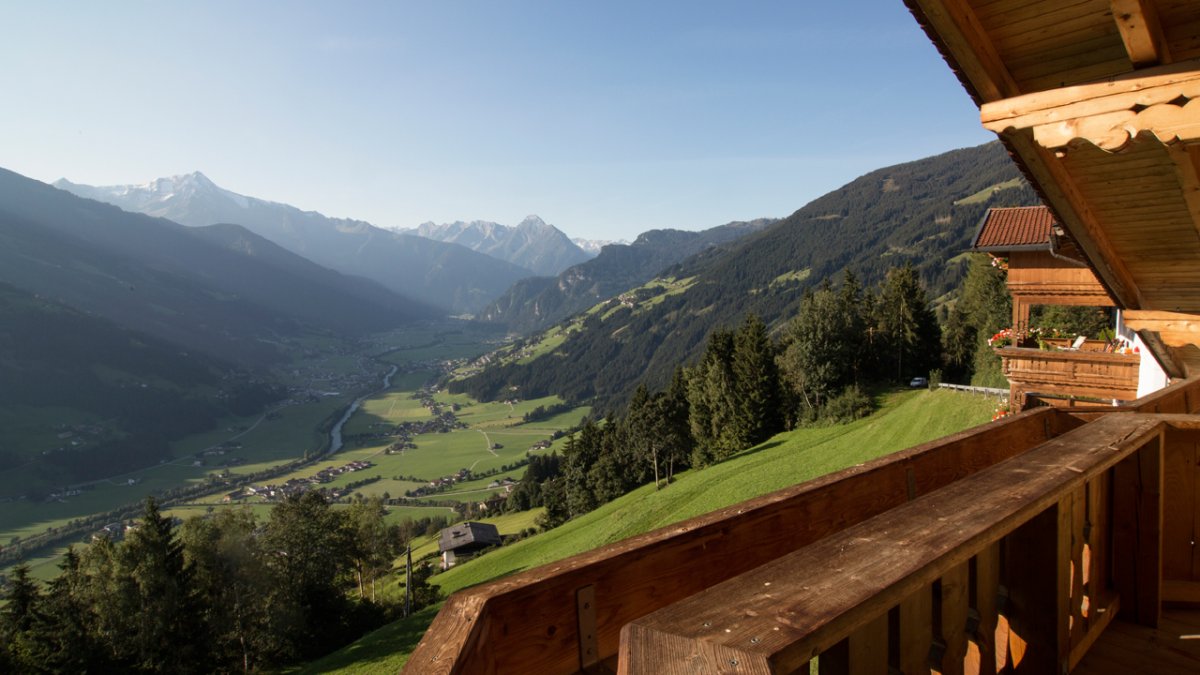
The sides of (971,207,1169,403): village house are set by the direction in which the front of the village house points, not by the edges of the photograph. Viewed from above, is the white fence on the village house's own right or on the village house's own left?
on the village house's own right

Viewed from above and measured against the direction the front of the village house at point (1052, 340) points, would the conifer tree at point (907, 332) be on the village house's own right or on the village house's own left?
on the village house's own right

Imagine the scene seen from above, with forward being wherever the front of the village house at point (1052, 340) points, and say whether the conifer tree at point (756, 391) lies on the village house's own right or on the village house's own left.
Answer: on the village house's own right

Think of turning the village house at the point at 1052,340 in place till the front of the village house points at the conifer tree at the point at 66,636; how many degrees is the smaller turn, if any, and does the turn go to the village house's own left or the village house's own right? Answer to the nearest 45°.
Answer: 0° — it already faces it

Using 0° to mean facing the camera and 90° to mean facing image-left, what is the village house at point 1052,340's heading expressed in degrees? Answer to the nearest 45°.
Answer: approximately 90°

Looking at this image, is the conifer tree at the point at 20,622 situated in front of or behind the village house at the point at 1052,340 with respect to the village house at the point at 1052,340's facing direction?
in front

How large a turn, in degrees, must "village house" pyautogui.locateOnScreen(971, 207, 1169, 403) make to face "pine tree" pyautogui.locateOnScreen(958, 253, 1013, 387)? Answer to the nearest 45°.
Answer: approximately 90° to its right
